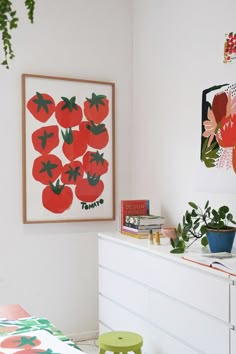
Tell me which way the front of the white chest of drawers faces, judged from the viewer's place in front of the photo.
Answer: facing the viewer and to the left of the viewer

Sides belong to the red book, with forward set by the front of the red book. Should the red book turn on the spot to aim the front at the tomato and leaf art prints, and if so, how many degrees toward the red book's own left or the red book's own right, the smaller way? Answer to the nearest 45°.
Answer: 0° — it already faces it

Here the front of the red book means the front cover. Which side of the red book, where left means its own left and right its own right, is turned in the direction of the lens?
front

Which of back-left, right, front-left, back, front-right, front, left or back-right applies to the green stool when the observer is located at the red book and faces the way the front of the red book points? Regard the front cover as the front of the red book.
front

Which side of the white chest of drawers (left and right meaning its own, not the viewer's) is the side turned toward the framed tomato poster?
right

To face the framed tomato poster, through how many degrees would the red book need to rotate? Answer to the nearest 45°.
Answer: approximately 135° to its right

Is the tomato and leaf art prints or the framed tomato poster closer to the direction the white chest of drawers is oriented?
the tomato and leaf art prints

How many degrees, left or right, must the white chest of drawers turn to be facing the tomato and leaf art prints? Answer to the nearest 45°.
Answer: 0° — it already faces it

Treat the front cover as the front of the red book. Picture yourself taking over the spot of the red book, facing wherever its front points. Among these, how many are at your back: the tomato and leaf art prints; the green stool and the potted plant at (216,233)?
0

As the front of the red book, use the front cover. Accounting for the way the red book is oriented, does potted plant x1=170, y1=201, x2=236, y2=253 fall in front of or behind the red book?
in front
